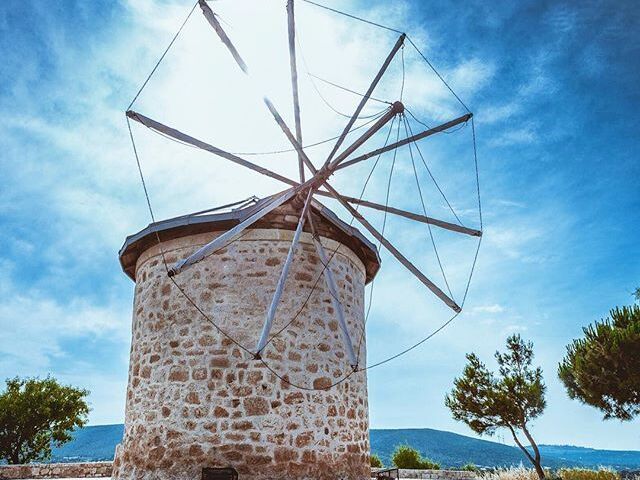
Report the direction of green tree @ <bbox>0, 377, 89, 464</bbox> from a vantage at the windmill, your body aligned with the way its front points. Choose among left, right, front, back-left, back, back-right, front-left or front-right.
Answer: back

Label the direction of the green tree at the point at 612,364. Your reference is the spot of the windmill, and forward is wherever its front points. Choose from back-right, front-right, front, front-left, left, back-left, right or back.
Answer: left

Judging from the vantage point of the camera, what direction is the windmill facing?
facing the viewer and to the right of the viewer

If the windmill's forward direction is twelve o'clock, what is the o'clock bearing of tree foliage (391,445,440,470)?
The tree foliage is roughly at 8 o'clock from the windmill.

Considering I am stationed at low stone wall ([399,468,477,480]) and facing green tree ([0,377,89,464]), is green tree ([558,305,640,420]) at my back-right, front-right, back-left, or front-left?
back-left

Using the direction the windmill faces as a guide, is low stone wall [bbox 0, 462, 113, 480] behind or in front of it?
behind

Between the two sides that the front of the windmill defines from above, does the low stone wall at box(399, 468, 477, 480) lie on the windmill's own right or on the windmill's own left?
on the windmill's own left

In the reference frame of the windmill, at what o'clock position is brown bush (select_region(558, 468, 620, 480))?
The brown bush is roughly at 9 o'clock from the windmill.

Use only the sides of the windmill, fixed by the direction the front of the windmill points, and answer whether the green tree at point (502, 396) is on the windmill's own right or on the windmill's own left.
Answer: on the windmill's own left
